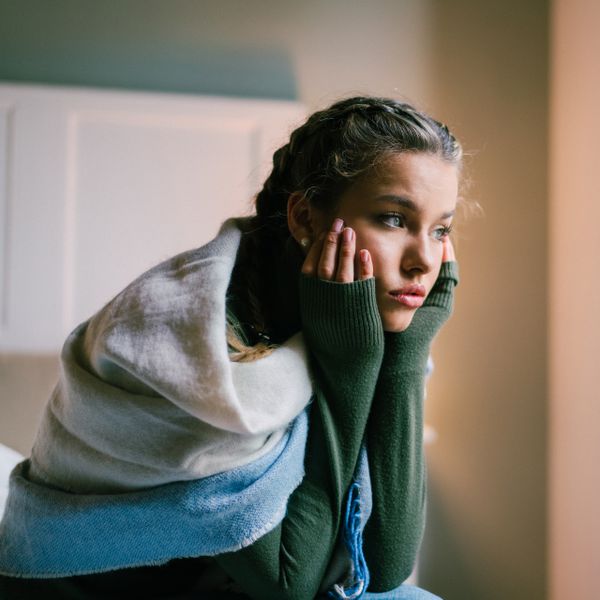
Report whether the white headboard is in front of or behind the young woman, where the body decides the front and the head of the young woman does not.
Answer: behind

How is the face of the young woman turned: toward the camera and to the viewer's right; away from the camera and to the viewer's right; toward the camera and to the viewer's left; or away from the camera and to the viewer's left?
toward the camera and to the viewer's right

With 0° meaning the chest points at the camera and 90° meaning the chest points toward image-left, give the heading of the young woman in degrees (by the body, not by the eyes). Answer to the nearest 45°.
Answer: approximately 315°
